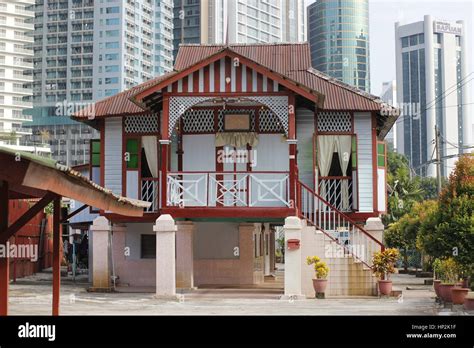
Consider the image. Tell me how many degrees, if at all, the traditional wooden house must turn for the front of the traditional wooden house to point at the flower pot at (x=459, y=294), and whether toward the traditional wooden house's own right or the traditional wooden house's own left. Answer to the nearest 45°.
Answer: approximately 45° to the traditional wooden house's own left

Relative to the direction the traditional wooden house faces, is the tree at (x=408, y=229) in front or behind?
behind

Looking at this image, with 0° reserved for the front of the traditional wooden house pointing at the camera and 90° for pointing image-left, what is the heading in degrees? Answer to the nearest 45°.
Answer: approximately 0°

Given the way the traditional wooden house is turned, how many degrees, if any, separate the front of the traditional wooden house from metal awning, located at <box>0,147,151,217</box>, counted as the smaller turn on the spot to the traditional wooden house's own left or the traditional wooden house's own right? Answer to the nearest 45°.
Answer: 0° — it already faces it

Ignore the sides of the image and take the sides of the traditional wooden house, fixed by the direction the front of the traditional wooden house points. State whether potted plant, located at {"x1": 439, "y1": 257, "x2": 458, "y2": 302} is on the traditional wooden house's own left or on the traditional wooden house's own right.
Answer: on the traditional wooden house's own left
